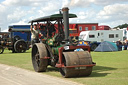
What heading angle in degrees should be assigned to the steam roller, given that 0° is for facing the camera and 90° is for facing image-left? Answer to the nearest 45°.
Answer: approximately 315°

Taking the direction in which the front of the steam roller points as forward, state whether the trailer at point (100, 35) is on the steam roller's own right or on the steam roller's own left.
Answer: on the steam roller's own left

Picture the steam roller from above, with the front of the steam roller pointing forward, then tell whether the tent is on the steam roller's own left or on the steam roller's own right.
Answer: on the steam roller's own left

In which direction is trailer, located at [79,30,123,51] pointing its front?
to the viewer's left

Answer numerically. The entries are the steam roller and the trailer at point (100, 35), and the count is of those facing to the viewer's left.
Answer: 1

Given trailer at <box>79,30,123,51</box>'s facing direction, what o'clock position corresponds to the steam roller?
The steam roller is roughly at 9 o'clock from the trailer.

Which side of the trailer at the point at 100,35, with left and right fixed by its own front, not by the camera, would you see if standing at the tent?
left
